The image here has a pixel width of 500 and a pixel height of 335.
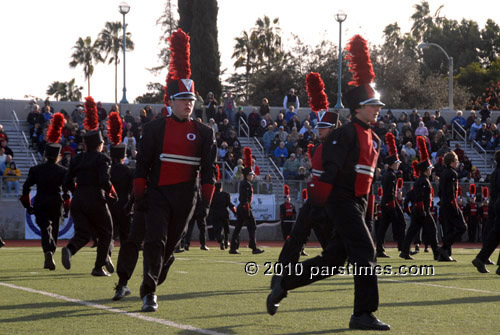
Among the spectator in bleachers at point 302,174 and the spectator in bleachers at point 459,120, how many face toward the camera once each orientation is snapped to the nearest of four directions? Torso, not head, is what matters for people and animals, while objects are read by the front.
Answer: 2

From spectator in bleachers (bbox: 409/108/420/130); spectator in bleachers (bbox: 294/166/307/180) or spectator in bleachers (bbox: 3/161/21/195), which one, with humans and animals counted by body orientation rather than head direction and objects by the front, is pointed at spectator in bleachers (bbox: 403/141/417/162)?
spectator in bleachers (bbox: 409/108/420/130)

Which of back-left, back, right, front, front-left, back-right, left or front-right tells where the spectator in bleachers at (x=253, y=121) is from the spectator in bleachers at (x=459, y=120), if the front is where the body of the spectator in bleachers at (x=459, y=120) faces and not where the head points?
front-right

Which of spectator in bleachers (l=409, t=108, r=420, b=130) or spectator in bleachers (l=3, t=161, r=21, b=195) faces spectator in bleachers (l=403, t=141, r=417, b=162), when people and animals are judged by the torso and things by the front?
spectator in bleachers (l=409, t=108, r=420, b=130)

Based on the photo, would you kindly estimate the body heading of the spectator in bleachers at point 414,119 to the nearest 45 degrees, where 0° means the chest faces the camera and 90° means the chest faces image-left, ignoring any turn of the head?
approximately 0°

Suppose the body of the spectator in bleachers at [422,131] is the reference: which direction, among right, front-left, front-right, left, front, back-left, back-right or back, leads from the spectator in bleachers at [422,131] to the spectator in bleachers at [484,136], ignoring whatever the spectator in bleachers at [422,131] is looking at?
back-left

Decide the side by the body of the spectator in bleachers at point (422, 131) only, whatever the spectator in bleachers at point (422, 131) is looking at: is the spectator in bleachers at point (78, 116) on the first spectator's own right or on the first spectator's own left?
on the first spectator's own right

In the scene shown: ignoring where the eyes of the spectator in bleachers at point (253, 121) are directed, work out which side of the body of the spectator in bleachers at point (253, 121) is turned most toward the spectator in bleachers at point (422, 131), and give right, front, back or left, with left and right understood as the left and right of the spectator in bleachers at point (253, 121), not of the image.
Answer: left

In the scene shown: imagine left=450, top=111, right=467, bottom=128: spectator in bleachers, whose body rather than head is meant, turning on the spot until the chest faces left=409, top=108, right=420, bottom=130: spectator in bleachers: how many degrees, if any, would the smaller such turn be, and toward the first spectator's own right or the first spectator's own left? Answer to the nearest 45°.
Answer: approximately 45° to the first spectator's own right

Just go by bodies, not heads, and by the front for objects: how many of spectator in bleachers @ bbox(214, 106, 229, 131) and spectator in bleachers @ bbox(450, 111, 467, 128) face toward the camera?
2

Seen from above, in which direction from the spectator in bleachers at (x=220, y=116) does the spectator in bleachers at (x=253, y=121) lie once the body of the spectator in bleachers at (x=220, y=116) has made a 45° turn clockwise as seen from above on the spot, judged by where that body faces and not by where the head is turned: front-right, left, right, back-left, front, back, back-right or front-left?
back
